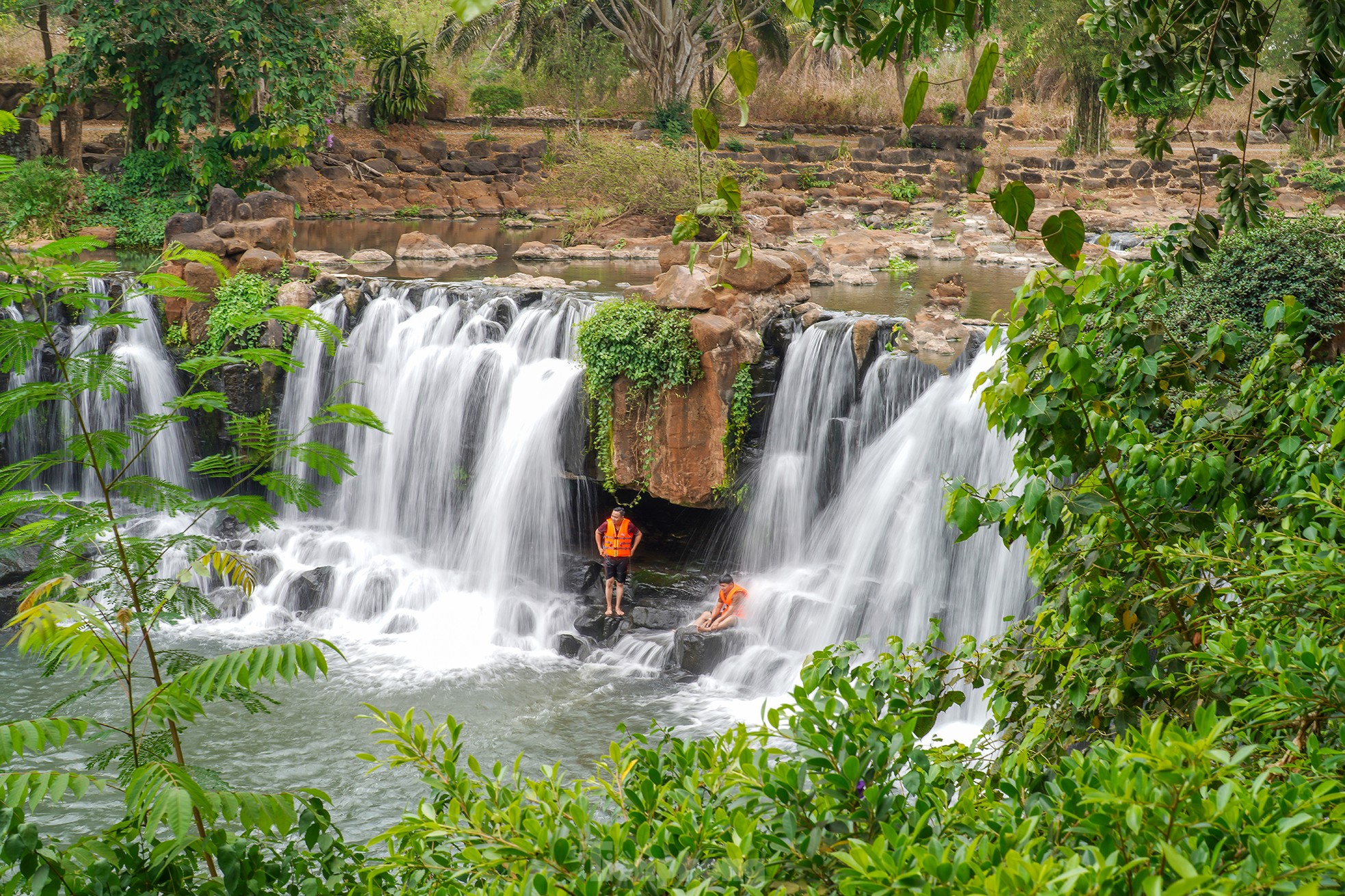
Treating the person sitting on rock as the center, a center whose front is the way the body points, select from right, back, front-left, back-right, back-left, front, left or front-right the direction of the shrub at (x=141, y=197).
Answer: right

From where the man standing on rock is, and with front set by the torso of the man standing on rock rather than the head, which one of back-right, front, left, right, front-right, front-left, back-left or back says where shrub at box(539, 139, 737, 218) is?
back

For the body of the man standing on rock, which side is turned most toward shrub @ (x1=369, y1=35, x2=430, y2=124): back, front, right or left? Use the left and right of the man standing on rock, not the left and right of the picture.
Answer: back

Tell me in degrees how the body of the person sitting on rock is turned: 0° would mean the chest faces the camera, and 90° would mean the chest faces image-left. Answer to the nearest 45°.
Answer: approximately 45°

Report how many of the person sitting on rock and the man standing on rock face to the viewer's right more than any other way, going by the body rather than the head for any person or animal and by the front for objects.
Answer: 0

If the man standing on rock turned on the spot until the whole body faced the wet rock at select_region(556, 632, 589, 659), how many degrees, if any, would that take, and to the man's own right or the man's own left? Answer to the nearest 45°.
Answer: approximately 45° to the man's own right

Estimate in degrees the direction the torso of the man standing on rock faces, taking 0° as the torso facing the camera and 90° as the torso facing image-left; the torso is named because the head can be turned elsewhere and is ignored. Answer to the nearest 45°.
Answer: approximately 0°

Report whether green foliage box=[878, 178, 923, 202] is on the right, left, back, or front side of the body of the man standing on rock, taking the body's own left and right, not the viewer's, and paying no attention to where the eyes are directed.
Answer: back

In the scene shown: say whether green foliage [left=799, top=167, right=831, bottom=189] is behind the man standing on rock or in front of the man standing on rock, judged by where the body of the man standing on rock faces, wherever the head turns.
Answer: behind

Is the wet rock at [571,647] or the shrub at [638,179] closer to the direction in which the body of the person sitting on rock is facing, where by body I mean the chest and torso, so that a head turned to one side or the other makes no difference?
the wet rock
